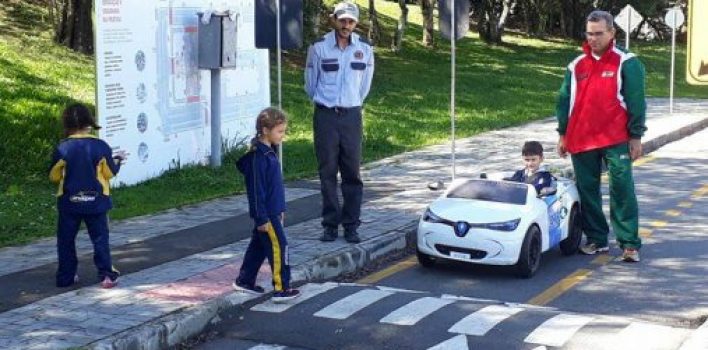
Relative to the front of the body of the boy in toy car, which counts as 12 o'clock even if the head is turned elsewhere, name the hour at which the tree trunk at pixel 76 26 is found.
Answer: The tree trunk is roughly at 3 o'clock from the boy in toy car.

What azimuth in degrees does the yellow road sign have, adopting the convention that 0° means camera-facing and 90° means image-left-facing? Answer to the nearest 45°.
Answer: approximately 0°

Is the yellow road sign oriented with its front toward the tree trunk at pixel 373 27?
no

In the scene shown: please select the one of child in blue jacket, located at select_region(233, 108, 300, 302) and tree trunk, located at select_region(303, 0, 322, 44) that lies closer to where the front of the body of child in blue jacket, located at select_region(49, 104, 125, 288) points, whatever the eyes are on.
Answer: the tree trunk

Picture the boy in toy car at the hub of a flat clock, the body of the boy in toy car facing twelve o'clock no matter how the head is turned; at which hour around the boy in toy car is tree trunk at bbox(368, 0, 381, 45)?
The tree trunk is roughly at 4 o'clock from the boy in toy car.

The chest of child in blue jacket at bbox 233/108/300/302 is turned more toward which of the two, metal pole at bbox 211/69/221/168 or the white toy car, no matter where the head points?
the white toy car

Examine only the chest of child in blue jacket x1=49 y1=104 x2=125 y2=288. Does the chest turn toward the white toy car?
no

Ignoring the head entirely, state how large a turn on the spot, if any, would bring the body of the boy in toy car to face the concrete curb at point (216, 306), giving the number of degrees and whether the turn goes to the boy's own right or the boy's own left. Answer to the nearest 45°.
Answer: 0° — they already face it

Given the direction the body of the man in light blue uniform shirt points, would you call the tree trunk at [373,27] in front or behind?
behind

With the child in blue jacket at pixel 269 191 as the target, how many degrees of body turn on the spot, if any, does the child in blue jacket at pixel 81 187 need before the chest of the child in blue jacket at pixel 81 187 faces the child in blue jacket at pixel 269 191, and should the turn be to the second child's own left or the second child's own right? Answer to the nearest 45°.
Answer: approximately 135° to the second child's own right

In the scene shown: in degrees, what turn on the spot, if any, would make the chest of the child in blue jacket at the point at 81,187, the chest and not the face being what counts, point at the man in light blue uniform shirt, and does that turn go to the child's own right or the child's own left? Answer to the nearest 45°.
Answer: approximately 45° to the child's own right

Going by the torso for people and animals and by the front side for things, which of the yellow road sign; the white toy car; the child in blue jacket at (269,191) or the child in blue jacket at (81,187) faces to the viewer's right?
the child in blue jacket at (269,191)

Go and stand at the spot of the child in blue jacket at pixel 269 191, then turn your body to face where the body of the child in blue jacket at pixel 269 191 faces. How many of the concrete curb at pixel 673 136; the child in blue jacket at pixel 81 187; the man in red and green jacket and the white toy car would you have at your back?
1

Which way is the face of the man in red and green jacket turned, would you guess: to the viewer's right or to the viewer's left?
to the viewer's left

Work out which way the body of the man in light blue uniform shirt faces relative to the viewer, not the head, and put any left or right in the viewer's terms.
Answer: facing the viewer

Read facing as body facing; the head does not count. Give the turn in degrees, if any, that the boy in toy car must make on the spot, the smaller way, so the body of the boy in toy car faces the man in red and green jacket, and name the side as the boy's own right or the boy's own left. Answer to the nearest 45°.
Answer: approximately 135° to the boy's own left

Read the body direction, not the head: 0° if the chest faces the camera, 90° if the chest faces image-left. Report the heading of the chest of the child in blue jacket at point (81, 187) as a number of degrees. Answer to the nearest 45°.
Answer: approximately 180°

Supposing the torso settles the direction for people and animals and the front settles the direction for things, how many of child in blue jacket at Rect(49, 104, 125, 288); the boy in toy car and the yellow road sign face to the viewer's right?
0

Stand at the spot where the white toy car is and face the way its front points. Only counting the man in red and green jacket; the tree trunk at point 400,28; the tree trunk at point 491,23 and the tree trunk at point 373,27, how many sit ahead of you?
0

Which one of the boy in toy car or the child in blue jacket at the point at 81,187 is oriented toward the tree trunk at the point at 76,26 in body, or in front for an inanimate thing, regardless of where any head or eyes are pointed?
the child in blue jacket

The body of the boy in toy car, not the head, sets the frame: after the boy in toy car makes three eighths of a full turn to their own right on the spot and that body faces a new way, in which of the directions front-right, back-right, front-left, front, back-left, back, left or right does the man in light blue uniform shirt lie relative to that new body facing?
left

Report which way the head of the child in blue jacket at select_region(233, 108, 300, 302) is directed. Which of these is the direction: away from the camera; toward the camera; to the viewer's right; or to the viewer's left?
to the viewer's right

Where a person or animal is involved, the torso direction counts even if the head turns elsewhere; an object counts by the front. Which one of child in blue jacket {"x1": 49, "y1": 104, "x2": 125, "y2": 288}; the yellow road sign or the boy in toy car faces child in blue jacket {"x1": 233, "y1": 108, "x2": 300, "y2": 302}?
the boy in toy car
